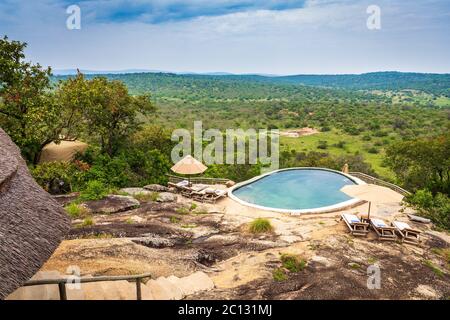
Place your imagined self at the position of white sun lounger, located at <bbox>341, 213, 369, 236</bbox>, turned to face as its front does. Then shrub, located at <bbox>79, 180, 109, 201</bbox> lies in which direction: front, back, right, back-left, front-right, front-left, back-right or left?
front-left

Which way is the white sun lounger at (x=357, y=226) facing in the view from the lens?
facing away from the viewer and to the left of the viewer

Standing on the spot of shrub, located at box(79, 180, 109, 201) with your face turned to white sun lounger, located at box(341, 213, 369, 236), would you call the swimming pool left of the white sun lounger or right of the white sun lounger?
left

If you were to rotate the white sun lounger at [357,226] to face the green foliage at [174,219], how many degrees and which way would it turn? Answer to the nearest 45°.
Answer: approximately 45° to its left

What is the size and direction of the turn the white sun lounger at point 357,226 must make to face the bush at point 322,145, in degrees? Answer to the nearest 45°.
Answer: approximately 45° to its right
